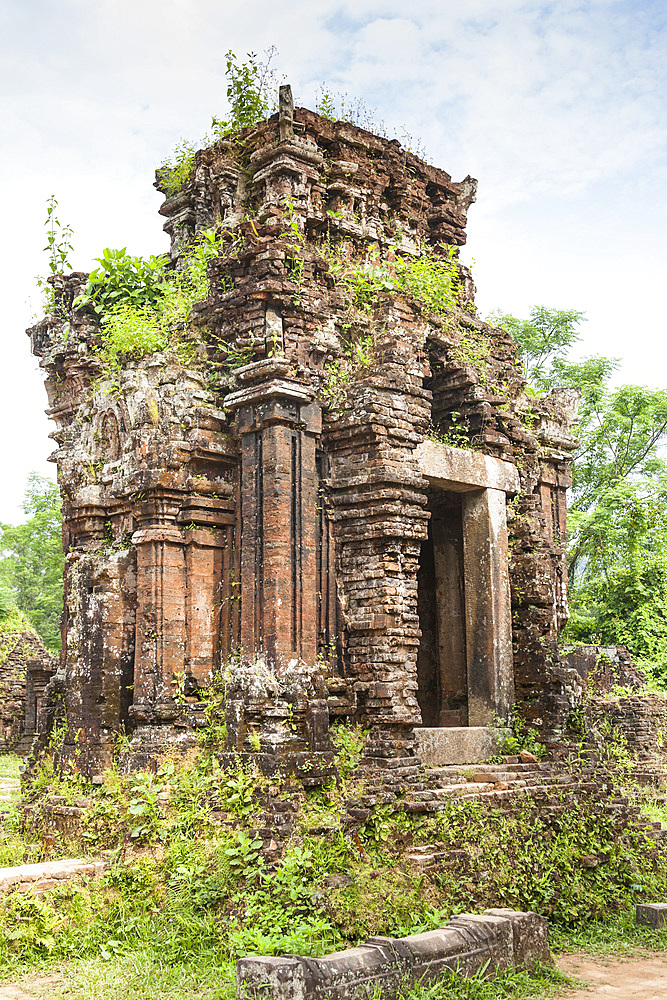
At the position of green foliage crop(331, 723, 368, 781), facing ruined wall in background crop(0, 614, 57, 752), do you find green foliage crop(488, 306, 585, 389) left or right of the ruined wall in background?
right

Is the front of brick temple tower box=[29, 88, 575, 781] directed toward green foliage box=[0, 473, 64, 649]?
no

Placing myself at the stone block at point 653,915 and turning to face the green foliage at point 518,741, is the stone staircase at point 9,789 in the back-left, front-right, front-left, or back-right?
front-left

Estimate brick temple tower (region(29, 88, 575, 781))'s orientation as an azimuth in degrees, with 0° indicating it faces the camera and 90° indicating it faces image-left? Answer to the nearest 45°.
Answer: approximately 315°

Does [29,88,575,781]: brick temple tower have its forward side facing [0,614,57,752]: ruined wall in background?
no

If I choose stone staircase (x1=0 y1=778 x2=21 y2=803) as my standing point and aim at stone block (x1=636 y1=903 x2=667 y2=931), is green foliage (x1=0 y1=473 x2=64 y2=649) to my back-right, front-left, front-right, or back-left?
back-left

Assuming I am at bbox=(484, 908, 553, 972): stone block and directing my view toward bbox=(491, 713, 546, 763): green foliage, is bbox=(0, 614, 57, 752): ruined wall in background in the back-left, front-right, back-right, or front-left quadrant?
front-left

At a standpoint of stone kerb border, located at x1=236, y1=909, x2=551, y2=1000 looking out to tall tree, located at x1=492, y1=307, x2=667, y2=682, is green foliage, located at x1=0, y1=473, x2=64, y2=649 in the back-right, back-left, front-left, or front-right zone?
front-left

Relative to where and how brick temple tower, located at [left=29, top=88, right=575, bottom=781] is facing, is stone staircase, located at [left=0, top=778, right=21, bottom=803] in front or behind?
behind

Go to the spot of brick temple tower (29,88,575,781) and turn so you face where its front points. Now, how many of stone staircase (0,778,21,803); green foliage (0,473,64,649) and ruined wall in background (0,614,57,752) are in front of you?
0

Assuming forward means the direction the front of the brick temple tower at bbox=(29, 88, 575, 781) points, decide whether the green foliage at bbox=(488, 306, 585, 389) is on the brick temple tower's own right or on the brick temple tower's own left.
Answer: on the brick temple tower's own left

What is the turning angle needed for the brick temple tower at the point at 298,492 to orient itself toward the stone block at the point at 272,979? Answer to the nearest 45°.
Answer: approximately 45° to its right
